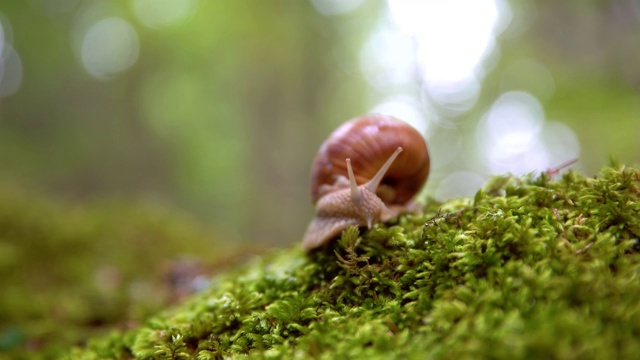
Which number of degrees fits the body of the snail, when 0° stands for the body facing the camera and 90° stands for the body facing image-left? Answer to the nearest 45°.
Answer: approximately 0°
